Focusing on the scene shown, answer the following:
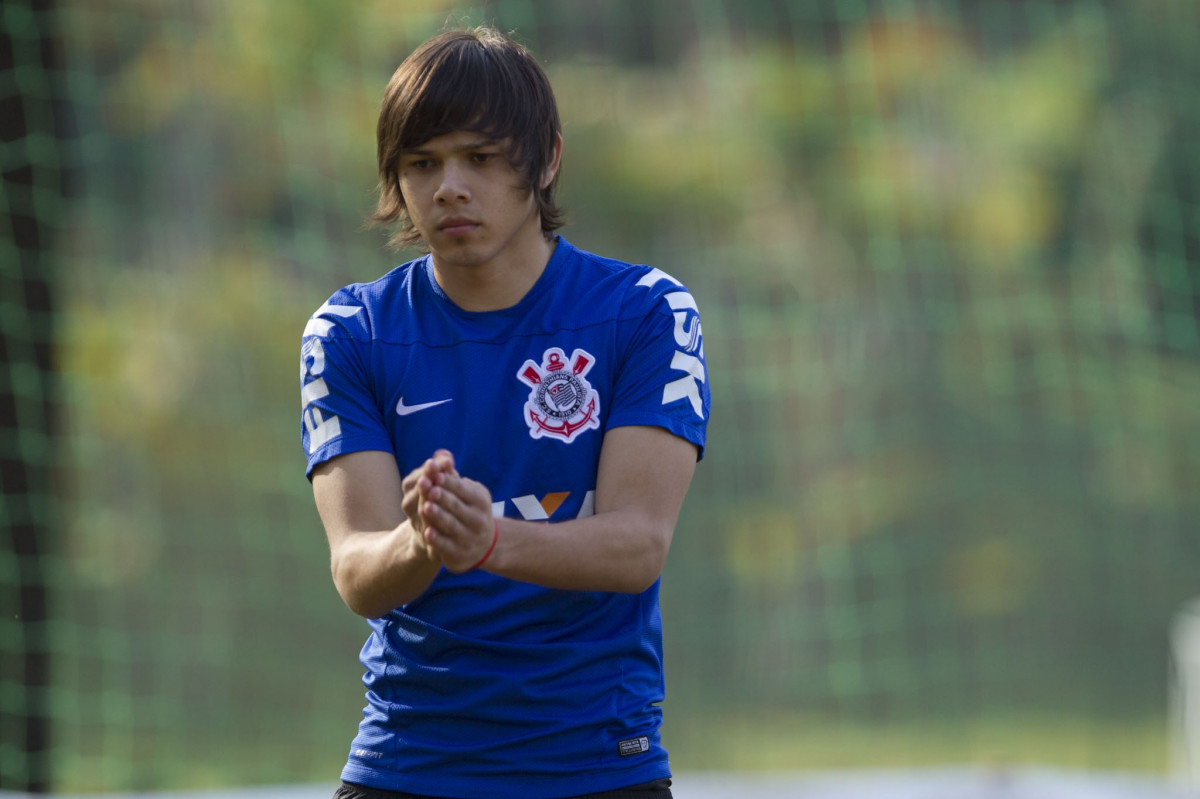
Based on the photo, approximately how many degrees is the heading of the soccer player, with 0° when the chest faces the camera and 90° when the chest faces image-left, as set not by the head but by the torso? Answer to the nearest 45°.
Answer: approximately 0°
